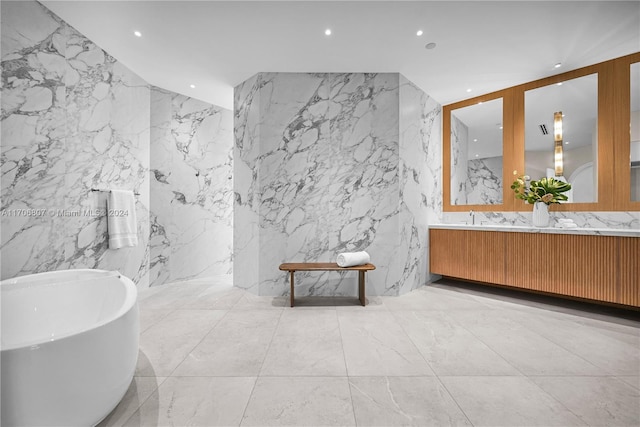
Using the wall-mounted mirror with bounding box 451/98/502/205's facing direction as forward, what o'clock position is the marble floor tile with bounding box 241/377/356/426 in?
The marble floor tile is roughly at 11 o'clock from the wall-mounted mirror.

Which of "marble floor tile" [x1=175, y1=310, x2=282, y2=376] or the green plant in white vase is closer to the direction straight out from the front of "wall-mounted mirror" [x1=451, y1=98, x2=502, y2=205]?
the marble floor tile

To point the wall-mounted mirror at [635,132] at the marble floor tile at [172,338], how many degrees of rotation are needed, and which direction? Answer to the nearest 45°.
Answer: approximately 45° to its right

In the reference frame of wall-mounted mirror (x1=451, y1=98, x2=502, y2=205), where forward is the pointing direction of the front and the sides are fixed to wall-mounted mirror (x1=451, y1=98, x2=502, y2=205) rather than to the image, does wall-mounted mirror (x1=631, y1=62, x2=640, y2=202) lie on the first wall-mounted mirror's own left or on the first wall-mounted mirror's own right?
on the first wall-mounted mirror's own left

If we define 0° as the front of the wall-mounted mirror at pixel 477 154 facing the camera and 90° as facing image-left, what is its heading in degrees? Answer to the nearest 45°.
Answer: approximately 45°

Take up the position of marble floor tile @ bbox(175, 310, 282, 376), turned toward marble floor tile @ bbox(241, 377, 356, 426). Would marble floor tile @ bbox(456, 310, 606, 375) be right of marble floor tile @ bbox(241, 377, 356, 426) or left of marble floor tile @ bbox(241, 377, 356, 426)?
left

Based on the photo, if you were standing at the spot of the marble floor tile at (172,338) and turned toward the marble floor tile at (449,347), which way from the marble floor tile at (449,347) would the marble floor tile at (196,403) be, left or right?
right

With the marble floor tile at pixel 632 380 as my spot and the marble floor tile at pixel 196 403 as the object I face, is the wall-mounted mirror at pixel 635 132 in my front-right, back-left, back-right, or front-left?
back-right

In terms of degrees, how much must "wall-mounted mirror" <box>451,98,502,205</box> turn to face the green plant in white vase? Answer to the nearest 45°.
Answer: approximately 90° to its left

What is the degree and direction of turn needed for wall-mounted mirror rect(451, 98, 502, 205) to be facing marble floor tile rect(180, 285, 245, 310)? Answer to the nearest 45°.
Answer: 0° — it already faces it
